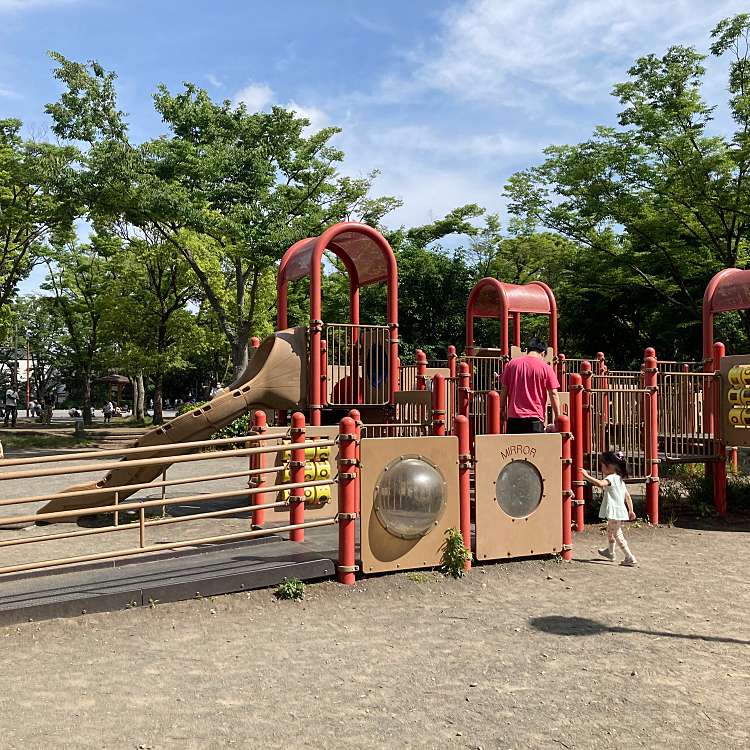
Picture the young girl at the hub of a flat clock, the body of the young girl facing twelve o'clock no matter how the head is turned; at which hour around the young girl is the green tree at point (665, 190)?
The green tree is roughly at 3 o'clock from the young girl.

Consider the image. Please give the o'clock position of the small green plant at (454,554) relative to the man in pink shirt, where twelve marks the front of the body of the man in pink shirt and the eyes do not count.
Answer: The small green plant is roughly at 7 o'clock from the man in pink shirt.

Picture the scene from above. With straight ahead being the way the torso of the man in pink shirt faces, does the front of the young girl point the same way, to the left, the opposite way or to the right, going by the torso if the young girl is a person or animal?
to the left

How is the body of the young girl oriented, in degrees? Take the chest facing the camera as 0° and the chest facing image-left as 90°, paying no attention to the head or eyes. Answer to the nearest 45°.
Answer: approximately 90°

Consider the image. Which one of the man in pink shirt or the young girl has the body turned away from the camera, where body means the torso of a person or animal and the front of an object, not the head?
the man in pink shirt

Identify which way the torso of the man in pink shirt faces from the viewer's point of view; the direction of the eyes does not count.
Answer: away from the camera

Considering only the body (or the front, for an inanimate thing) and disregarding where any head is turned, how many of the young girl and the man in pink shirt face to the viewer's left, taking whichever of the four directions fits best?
1

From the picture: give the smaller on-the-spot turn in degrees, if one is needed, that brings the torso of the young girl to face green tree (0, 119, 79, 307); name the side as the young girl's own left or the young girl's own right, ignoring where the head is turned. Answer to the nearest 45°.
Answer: approximately 45° to the young girl's own right
